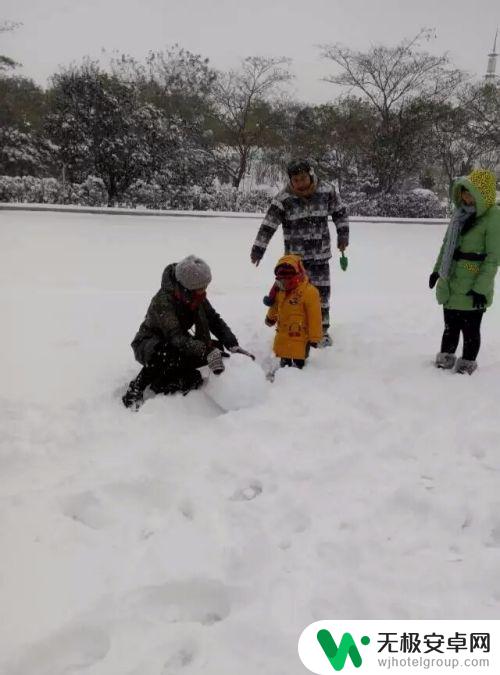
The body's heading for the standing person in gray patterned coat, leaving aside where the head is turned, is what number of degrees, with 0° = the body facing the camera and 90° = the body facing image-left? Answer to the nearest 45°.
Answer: approximately 0°

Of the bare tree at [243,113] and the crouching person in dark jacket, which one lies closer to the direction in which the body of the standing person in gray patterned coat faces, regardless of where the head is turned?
the crouching person in dark jacket

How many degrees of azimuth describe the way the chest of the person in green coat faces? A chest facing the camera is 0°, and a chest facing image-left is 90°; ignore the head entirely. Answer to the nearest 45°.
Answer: approximately 45°

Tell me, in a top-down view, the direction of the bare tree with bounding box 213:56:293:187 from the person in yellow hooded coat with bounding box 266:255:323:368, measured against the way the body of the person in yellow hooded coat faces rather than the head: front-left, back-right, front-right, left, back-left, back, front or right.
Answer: back-right

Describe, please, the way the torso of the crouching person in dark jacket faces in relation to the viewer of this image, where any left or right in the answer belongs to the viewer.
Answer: facing the viewer and to the right of the viewer

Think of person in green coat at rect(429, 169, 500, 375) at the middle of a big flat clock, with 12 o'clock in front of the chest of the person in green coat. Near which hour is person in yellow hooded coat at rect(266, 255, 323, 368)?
The person in yellow hooded coat is roughly at 1 o'clock from the person in green coat.
